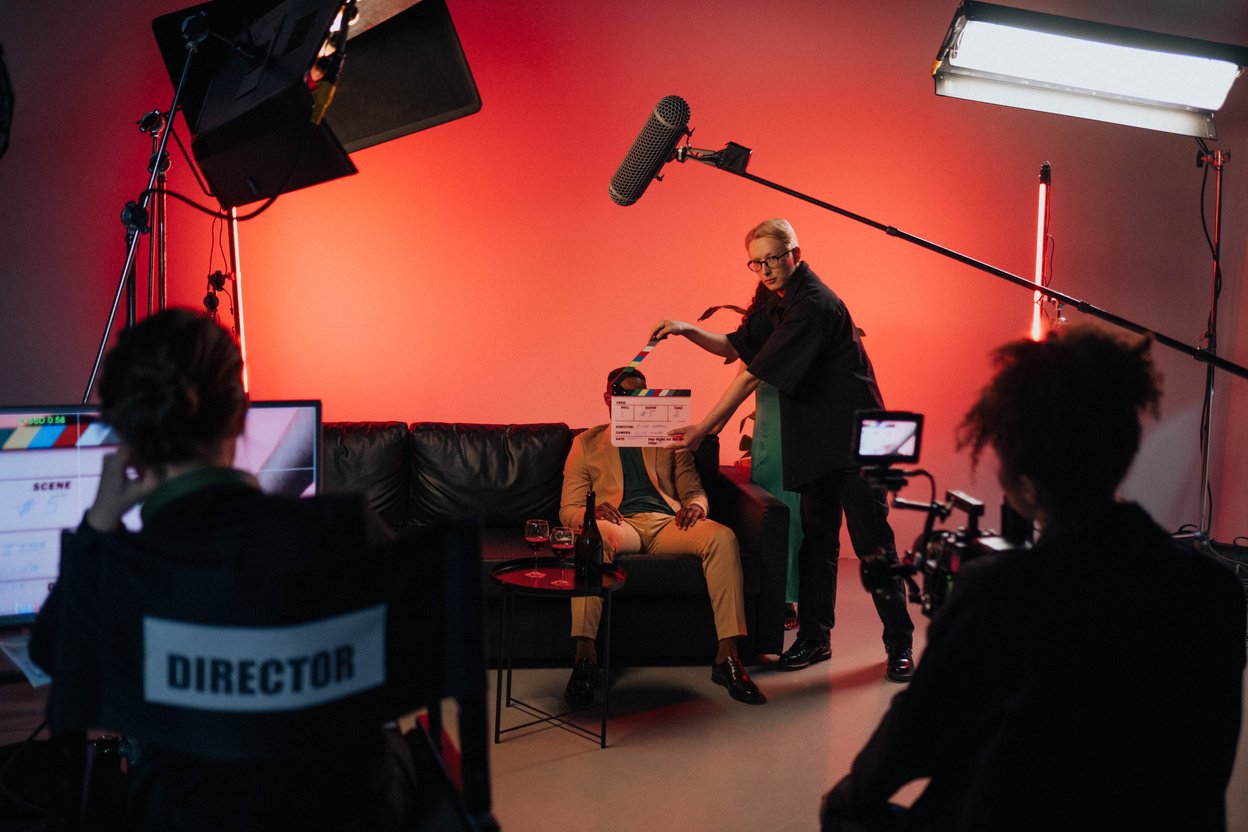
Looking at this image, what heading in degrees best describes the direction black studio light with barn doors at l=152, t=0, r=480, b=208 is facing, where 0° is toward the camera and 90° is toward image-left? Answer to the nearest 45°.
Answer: approximately 225°

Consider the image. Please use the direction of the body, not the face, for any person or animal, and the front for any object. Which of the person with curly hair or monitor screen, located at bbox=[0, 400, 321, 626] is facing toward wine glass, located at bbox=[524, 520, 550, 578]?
the person with curly hair

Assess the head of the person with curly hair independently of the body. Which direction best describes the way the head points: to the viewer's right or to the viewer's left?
to the viewer's left

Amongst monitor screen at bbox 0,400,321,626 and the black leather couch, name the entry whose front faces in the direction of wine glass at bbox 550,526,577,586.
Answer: the black leather couch

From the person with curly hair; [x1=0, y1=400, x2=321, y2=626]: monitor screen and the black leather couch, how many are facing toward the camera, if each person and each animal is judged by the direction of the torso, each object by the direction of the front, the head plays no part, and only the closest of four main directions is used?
2

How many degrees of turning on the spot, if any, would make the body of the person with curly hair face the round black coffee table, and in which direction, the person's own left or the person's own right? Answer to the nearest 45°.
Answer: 0° — they already face it

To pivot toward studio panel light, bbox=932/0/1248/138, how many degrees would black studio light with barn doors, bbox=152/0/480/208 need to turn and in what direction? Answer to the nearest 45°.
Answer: approximately 45° to its right

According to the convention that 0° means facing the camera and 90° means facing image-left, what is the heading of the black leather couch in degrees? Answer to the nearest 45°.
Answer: approximately 0°

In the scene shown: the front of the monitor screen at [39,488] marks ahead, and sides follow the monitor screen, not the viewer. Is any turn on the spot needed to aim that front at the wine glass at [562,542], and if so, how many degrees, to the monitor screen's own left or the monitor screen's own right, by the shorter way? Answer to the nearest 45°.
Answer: approximately 135° to the monitor screen's own left

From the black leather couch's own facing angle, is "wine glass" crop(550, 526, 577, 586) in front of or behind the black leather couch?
in front

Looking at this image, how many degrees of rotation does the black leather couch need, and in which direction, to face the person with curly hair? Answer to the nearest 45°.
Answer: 0° — it already faces them
